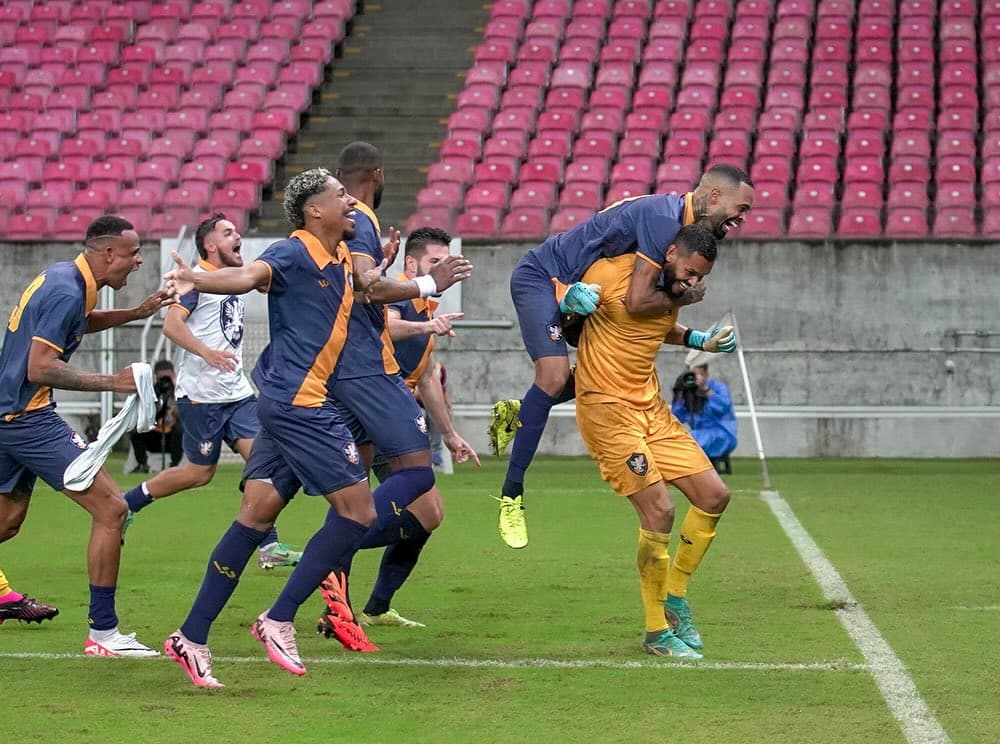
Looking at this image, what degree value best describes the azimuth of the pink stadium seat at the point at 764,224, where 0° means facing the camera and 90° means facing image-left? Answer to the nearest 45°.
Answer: approximately 0°

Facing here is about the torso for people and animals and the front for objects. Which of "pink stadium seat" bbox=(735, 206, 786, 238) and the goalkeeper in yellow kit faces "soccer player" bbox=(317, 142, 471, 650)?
the pink stadium seat

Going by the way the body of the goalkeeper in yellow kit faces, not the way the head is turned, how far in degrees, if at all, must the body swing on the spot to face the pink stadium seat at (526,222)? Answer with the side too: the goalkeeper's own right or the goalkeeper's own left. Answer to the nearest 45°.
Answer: approximately 135° to the goalkeeper's own left

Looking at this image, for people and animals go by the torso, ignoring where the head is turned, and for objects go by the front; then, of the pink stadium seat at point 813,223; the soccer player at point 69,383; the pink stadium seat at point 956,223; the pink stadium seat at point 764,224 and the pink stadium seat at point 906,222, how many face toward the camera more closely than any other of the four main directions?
4

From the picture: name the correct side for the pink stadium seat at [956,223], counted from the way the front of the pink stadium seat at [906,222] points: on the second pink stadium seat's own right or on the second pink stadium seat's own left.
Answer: on the second pink stadium seat's own left

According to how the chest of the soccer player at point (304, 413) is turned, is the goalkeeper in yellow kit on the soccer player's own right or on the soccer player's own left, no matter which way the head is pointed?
on the soccer player's own left

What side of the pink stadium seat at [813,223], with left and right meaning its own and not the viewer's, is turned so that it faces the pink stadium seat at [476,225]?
right
